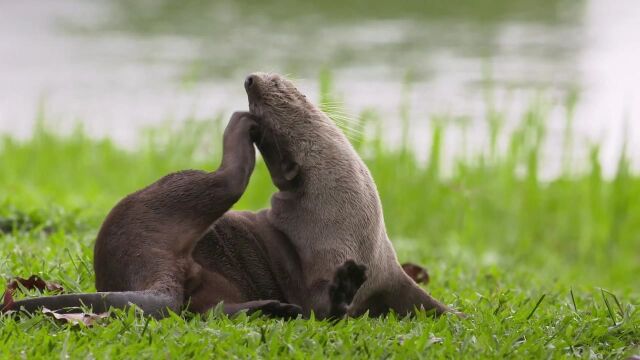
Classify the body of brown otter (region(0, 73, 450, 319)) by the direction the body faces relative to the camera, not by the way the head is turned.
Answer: to the viewer's right
